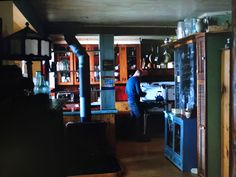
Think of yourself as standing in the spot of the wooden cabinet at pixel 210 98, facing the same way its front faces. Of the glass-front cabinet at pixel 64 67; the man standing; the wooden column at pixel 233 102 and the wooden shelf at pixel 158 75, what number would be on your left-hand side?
1

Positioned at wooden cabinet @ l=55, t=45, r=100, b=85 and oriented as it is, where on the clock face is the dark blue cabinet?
The dark blue cabinet is roughly at 11 o'clock from the wooden cabinet.

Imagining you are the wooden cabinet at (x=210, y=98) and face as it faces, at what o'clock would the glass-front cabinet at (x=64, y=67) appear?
The glass-front cabinet is roughly at 1 o'clock from the wooden cabinet.

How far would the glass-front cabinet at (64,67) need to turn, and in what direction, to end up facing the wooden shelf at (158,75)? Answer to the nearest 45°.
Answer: approximately 90° to its left

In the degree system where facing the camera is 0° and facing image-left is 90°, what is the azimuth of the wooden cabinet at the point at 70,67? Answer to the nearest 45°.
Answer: approximately 0°

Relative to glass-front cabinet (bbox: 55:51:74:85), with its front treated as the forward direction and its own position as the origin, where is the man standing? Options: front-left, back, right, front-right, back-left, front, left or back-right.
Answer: front-left

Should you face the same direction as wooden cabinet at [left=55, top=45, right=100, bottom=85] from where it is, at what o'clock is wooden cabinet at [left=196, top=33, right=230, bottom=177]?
wooden cabinet at [left=196, top=33, right=230, bottom=177] is roughly at 11 o'clock from wooden cabinet at [left=55, top=45, right=100, bottom=85].

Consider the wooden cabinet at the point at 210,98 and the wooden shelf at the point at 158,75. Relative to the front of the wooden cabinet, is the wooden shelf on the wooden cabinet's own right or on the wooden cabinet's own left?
on the wooden cabinet's own right

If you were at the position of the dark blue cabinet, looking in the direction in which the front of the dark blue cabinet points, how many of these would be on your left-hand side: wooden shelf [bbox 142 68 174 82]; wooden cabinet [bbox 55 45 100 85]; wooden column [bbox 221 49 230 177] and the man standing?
1

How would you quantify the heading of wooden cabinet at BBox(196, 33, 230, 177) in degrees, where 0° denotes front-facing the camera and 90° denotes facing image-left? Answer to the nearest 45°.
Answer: approximately 90°

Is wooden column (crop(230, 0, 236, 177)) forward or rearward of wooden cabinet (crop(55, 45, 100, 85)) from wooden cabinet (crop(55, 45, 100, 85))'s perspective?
forward

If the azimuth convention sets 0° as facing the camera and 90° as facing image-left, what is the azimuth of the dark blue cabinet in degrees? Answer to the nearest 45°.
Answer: approximately 45°

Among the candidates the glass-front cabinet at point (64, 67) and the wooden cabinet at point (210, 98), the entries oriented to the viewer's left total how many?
1
